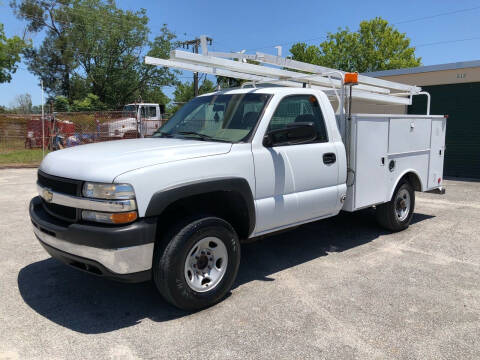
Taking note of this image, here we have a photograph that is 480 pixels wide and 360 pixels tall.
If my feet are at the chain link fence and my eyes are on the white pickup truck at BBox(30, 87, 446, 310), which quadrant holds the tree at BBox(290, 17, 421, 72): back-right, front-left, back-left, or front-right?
back-left

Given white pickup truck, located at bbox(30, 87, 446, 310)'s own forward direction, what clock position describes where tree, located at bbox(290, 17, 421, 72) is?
The tree is roughly at 5 o'clock from the white pickup truck.

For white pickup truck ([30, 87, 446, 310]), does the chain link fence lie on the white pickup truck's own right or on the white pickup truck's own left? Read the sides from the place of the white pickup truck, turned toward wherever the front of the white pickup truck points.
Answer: on the white pickup truck's own right

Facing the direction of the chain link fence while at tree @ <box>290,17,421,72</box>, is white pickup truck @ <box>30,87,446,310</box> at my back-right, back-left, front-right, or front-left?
front-left

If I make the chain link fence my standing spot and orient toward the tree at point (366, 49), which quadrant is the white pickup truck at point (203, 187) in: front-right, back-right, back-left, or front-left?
back-right

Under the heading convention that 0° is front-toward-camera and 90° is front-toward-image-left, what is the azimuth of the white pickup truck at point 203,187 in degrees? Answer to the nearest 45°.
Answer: approximately 45°

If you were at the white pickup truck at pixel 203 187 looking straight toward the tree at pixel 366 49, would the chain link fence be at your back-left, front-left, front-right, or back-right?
front-left
